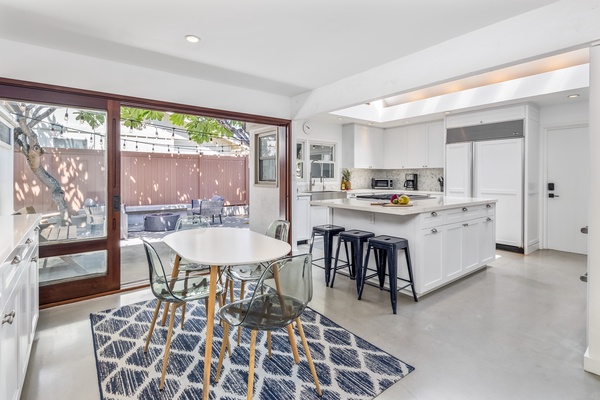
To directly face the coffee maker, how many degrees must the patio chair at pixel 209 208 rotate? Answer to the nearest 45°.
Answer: approximately 135° to its left

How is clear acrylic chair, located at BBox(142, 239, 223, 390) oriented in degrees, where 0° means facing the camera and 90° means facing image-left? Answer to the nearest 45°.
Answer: approximately 225°

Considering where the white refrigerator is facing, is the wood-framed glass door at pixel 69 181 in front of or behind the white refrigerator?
in front

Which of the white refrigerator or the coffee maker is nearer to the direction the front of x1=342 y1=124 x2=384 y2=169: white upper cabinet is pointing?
the white refrigerator

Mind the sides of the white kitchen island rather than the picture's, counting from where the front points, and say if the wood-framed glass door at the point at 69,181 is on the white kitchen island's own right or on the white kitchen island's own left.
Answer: on the white kitchen island's own right

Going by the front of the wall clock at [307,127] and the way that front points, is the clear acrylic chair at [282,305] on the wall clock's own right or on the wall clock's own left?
on the wall clock's own right

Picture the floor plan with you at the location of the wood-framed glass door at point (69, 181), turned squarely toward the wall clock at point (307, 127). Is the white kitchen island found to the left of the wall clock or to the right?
right

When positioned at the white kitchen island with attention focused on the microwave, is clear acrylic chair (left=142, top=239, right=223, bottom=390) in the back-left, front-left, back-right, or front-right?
back-left

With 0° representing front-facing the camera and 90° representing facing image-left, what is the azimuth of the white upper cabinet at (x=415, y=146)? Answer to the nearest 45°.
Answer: approximately 45°
